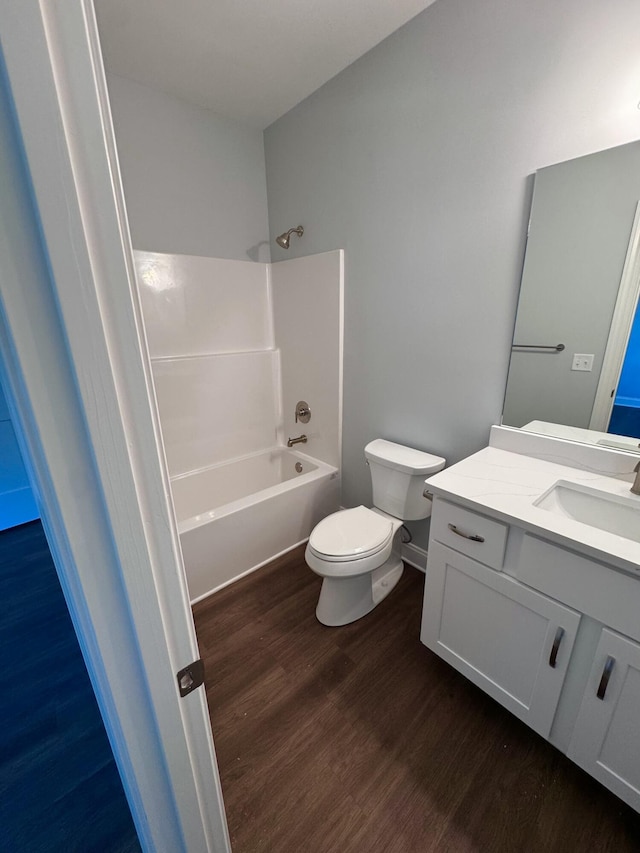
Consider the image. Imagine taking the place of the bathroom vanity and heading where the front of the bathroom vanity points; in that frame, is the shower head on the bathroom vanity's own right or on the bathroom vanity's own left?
on the bathroom vanity's own right

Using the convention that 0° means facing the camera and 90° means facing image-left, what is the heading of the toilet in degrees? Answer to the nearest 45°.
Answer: approximately 45°

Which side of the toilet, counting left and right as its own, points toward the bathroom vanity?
left

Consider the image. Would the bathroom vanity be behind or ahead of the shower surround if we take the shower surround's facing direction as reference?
ahead

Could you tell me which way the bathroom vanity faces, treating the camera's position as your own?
facing the viewer and to the left of the viewer

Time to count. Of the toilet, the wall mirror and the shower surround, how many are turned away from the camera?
0

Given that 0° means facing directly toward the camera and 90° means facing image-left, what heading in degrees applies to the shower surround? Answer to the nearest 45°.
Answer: approximately 315°

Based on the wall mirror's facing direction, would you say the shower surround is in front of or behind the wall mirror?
in front

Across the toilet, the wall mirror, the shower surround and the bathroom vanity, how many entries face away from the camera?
0

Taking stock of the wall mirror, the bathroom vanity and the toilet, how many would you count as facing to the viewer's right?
0

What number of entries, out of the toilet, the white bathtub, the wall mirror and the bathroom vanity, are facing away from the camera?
0

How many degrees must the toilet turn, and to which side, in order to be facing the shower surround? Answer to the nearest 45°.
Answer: approximately 90° to its right

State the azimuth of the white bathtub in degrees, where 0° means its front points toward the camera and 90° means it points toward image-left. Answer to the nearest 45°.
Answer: approximately 315°
